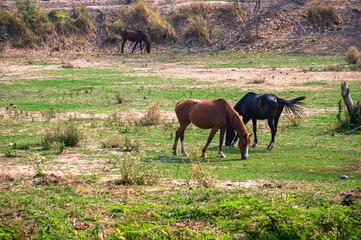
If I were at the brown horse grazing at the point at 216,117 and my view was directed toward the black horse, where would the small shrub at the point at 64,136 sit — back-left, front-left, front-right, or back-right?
back-left

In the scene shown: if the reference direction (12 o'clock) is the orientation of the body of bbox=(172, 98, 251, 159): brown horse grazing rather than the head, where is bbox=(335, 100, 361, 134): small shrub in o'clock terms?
The small shrub is roughly at 11 o'clock from the brown horse grazing.

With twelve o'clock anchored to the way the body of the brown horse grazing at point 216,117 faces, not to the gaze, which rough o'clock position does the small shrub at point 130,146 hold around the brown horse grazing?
The small shrub is roughly at 6 o'clock from the brown horse grazing.

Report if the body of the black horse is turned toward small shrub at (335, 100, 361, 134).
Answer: no

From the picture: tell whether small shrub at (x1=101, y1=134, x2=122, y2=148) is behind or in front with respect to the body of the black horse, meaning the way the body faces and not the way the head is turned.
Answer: in front

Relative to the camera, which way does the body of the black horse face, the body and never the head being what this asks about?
to the viewer's left

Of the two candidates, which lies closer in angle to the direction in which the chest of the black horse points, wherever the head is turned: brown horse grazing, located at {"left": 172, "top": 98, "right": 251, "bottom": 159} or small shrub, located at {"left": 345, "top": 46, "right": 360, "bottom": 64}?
the brown horse grazing

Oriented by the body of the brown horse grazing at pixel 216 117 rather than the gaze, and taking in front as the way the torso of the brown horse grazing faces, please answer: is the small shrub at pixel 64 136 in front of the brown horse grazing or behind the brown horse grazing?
behind

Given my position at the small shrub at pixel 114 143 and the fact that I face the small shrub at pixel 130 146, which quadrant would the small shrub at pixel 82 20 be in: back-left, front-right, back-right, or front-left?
back-left

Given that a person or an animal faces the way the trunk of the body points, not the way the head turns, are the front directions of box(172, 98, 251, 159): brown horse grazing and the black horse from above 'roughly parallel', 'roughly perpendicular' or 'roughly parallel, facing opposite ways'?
roughly parallel, facing opposite ways

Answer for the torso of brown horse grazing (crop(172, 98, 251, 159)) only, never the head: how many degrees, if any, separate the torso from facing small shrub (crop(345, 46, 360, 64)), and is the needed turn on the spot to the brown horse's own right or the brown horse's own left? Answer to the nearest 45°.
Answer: approximately 45° to the brown horse's own left

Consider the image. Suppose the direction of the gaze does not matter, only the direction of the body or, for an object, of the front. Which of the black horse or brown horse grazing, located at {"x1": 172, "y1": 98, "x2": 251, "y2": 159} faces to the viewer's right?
the brown horse grazing

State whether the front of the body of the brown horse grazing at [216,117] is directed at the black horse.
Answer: no

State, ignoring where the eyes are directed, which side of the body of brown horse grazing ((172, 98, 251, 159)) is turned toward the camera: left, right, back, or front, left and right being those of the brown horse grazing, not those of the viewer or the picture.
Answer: right

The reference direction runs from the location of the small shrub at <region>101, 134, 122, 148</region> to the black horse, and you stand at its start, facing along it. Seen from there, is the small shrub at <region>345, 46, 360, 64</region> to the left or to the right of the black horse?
left

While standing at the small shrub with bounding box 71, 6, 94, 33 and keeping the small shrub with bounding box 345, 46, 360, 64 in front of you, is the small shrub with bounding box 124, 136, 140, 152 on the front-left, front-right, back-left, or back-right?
front-right

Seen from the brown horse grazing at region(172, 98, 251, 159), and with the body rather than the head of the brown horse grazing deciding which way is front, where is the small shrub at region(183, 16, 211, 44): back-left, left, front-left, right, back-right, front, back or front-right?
left
